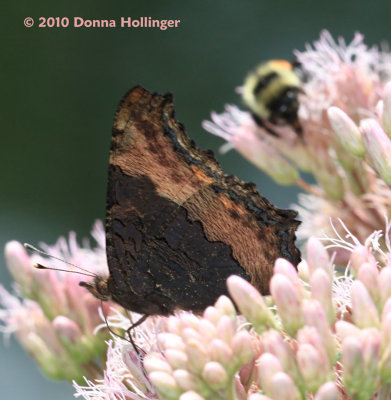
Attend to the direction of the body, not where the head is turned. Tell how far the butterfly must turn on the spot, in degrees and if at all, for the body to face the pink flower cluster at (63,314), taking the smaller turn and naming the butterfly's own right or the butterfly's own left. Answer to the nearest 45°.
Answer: approximately 45° to the butterfly's own right

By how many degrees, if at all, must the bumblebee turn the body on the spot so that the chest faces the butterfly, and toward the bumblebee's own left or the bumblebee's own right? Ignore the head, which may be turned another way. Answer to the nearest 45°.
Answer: approximately 90° to the bumblebee's own right

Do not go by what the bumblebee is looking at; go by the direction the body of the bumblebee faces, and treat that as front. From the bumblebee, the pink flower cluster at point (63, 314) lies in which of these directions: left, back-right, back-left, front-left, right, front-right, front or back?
back-right

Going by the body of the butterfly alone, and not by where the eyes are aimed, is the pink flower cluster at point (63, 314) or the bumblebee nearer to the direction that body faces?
the pink flower cluster

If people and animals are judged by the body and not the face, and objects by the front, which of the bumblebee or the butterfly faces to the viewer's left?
the butterfly

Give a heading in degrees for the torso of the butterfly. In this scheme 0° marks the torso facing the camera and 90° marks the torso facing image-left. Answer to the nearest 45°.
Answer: approximately 90°

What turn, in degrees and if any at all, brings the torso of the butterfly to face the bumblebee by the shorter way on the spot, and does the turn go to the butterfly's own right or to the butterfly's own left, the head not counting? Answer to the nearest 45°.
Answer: approximately 135° to the butterfly's own right

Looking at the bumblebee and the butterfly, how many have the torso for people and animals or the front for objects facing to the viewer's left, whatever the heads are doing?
1

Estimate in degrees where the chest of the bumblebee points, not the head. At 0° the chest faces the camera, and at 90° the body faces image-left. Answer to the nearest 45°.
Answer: approximately 315°
